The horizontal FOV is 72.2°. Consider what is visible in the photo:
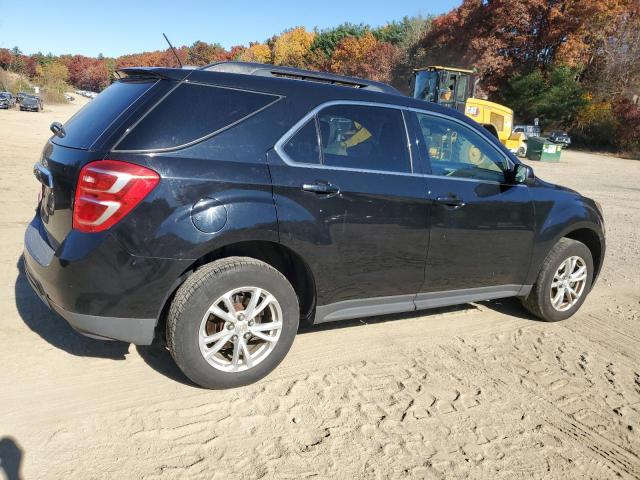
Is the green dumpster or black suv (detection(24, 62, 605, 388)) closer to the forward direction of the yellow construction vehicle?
the black suv

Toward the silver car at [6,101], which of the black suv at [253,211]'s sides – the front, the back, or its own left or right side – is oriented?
left

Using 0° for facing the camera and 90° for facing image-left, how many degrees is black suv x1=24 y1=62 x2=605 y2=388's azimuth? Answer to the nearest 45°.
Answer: approximately 225°

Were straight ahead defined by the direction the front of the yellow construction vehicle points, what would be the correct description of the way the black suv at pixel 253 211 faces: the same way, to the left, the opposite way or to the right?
the opposite way

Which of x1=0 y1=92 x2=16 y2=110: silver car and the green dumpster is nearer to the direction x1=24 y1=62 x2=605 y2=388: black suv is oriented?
the green dumpster

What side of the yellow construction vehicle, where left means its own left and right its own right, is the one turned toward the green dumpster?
back

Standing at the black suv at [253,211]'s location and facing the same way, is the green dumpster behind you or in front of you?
in front

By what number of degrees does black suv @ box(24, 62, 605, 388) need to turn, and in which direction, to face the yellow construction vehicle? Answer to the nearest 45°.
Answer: approximately 45° to its left

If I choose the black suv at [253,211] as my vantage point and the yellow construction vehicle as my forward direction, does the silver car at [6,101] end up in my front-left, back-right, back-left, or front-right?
front-left
